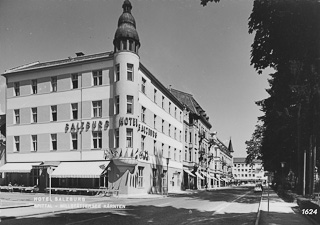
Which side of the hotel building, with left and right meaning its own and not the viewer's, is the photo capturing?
front
